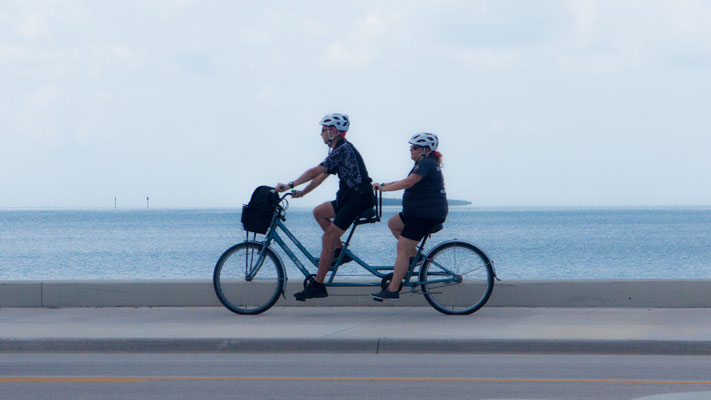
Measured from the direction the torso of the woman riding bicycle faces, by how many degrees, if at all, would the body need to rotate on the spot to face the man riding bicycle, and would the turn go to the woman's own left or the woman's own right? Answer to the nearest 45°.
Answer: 0° — they already face them

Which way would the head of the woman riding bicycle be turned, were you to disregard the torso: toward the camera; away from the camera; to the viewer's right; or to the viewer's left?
to the viewer's left

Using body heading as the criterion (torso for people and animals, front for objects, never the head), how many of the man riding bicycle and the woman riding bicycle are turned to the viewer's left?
2

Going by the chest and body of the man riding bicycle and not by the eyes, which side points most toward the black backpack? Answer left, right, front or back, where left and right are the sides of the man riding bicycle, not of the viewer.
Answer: front

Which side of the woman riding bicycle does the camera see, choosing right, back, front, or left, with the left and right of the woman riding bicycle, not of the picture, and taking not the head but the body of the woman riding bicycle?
left

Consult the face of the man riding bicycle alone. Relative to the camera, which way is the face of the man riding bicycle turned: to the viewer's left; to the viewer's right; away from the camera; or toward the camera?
to the viewer's left

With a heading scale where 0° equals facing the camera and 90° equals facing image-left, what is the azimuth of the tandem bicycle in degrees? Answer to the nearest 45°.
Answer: approximately 90°

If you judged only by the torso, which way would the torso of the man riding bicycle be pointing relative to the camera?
to the viewer's left

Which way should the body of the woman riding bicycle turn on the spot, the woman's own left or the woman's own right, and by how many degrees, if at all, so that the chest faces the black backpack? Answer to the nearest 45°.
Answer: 0° — they already face it
